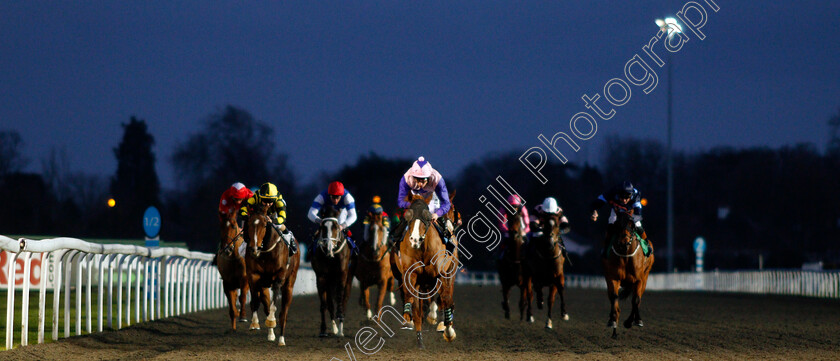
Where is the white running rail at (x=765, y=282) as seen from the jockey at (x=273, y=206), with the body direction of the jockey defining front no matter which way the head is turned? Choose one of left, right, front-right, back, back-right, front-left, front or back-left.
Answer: back-left

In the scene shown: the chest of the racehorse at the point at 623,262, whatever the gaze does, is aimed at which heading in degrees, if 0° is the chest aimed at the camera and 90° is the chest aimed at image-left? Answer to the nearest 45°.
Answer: approximately 0°

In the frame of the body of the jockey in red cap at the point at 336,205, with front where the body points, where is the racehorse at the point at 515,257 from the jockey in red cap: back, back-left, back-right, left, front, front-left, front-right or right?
back-left

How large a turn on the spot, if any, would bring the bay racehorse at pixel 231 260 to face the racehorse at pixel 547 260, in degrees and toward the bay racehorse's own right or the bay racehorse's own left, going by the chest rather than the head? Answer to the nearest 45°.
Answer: approximately 90° to the bay racehorse's own left
